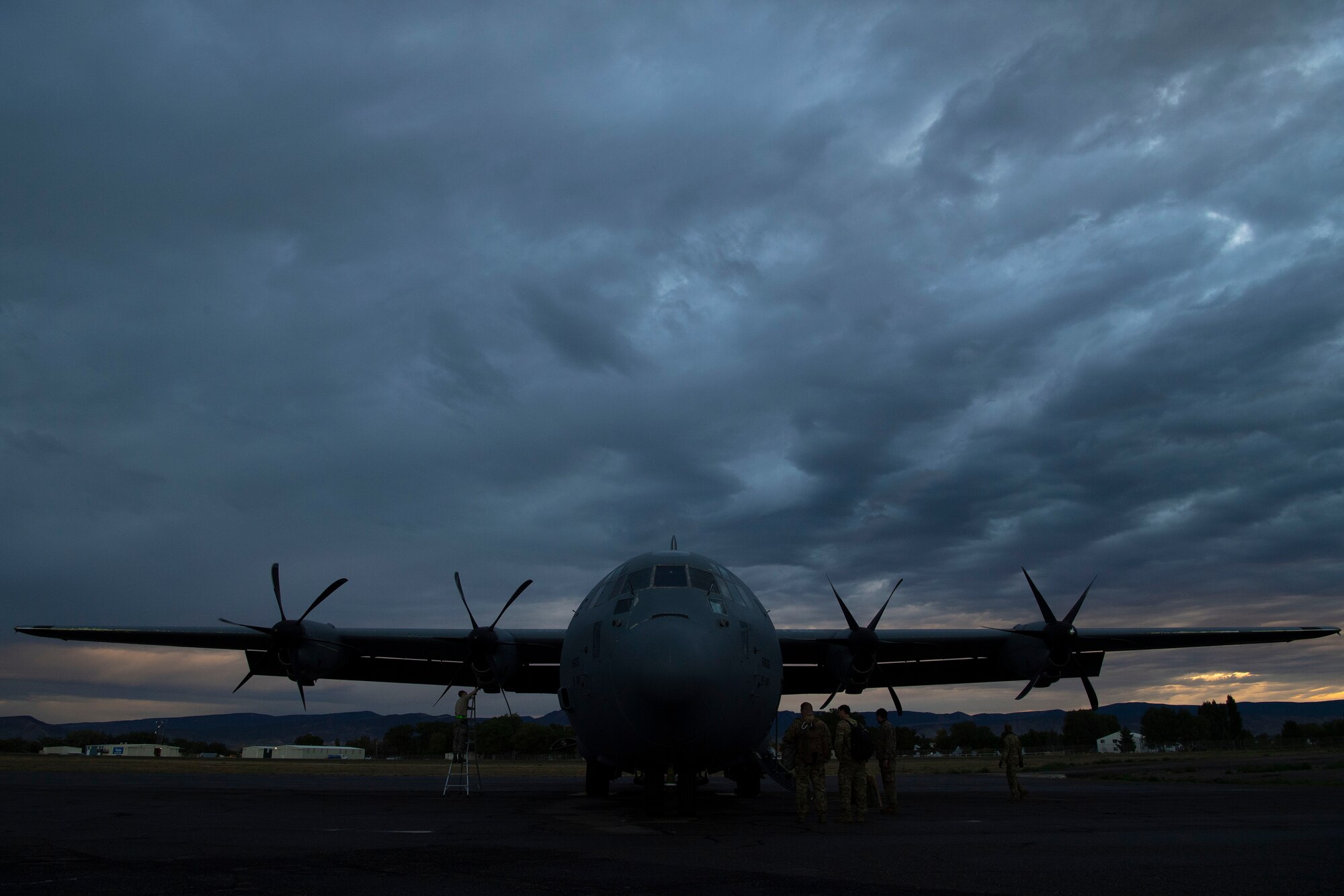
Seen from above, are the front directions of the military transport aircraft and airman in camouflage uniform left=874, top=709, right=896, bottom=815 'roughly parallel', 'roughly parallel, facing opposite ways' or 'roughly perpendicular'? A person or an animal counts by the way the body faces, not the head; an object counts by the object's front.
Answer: roughly perpendicular

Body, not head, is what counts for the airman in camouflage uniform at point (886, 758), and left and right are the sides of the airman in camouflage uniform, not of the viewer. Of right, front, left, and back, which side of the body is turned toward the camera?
left

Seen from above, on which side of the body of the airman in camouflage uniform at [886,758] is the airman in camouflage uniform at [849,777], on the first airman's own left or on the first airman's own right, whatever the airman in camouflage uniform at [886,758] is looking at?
on the first airman's own left

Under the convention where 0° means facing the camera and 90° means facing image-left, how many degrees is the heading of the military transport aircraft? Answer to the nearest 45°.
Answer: approximately 0°
